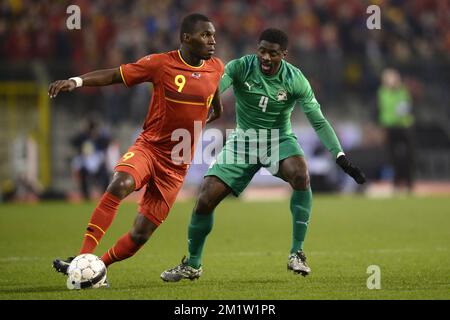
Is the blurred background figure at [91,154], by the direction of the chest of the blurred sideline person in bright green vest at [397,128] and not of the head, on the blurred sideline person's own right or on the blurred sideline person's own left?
on the blurred sideline person's own right

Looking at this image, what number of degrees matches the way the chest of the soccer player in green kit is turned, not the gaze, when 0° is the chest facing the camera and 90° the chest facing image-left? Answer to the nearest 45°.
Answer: approximately 0°

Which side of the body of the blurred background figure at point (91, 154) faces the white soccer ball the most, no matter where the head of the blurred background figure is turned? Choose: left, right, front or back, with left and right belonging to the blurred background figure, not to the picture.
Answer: front

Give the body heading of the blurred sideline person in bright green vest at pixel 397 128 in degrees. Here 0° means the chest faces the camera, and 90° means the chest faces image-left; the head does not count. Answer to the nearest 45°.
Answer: approximately 0°

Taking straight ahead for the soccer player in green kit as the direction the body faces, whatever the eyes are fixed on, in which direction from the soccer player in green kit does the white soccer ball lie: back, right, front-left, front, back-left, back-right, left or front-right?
front-right

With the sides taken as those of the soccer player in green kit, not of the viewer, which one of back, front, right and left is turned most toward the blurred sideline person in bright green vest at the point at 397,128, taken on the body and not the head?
back

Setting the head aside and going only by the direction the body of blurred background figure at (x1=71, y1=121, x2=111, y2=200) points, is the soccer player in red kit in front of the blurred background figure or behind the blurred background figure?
in front

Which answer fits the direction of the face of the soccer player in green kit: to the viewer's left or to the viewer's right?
to the viewer's left

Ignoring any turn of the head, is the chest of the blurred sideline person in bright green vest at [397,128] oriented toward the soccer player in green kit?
yes
